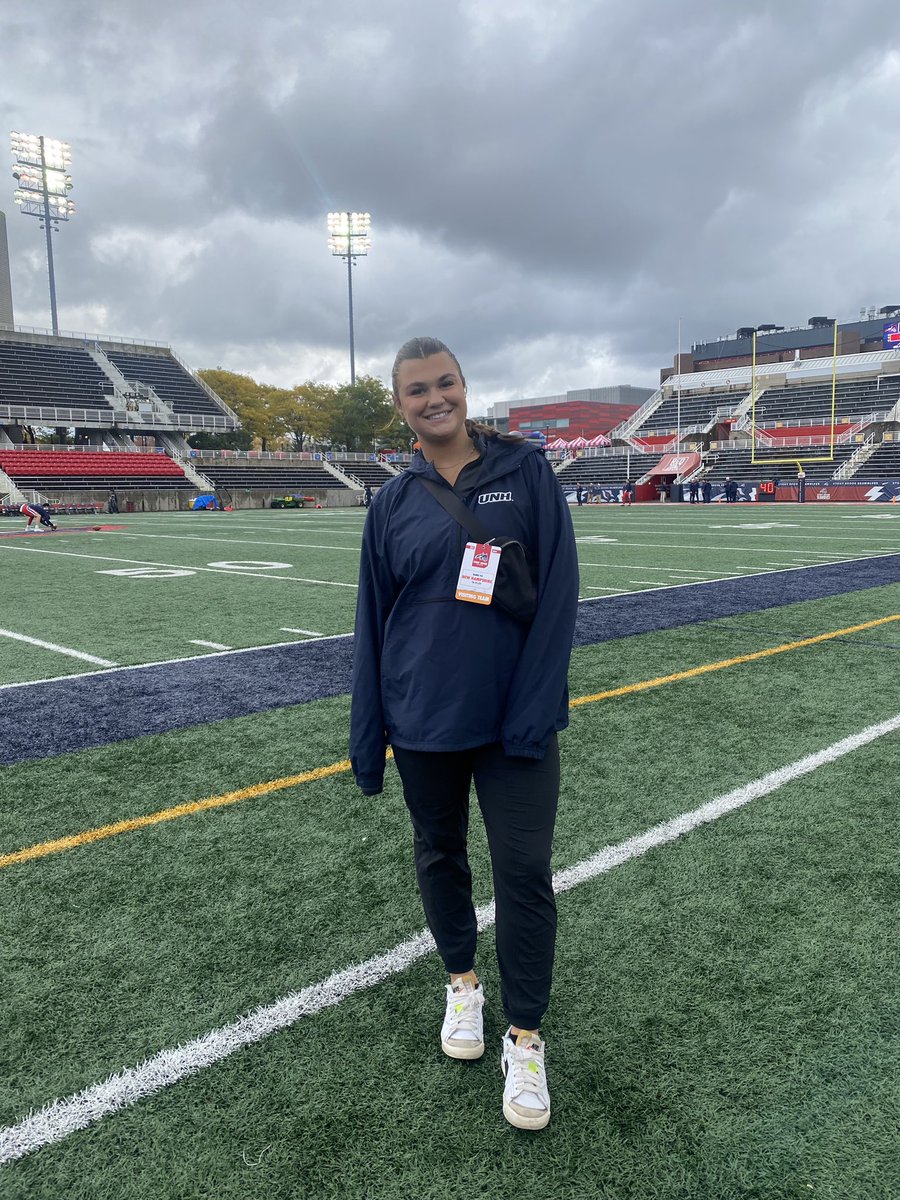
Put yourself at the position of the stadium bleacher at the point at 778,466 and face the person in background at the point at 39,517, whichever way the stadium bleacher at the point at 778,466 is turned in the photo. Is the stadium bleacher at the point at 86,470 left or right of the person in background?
right

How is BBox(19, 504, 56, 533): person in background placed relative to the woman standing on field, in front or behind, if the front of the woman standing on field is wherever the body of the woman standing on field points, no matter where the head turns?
behind

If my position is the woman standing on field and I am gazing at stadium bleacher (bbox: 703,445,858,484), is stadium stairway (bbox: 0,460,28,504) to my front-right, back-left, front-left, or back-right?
front-left

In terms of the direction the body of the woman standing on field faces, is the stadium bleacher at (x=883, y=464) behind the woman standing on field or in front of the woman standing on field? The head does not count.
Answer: behind

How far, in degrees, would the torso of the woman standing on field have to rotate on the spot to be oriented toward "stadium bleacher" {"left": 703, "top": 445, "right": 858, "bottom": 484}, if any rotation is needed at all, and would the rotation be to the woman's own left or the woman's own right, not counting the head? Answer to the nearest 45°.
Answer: approximately 180°

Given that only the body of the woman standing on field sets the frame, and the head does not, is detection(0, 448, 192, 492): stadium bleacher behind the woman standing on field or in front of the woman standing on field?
behind

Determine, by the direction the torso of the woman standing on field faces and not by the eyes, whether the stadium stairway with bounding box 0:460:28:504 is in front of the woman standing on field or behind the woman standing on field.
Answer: behind

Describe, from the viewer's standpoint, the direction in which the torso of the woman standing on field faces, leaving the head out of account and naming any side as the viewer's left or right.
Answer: facing the viewer

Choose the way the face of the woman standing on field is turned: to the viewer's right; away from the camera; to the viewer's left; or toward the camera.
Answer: toward the camera
